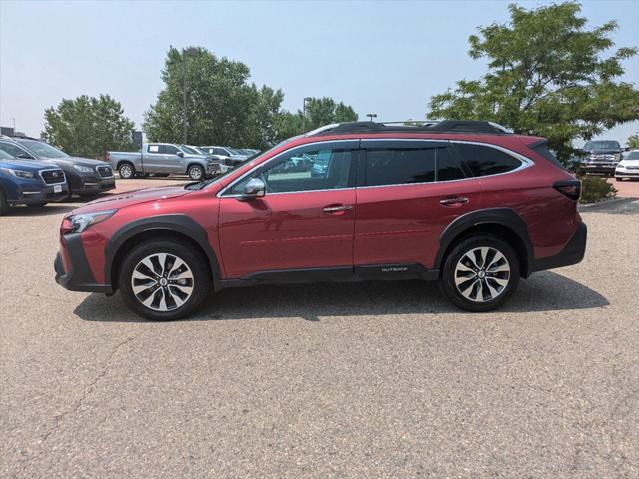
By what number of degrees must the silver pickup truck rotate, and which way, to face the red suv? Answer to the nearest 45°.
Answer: approximately 90° to its right

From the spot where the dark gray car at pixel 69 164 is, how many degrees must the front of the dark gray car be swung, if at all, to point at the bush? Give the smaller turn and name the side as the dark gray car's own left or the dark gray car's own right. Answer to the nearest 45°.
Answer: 0° — it already faces it

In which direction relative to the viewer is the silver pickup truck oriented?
to the viewer's right

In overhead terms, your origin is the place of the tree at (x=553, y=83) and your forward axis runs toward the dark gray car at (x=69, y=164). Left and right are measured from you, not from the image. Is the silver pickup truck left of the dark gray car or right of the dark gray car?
right

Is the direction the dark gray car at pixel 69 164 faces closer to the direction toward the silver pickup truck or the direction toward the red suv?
the red suv

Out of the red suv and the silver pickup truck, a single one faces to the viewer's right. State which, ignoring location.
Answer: the silver pickup truck

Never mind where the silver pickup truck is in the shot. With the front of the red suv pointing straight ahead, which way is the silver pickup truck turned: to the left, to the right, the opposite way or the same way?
the opposite way

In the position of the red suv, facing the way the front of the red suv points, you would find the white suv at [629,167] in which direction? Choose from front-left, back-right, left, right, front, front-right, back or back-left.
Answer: back-right

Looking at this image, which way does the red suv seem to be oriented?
to the viewer's left

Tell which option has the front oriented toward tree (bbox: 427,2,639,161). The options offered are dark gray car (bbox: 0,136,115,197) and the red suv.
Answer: the dark gray car

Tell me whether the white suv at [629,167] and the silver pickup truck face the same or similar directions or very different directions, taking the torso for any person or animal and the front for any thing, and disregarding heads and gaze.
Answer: very different directions
